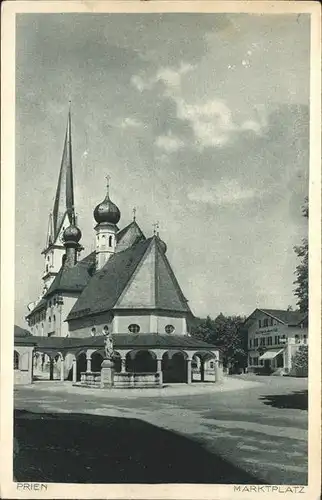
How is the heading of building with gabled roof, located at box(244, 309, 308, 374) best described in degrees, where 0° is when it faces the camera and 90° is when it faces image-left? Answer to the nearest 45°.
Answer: approximately 45°

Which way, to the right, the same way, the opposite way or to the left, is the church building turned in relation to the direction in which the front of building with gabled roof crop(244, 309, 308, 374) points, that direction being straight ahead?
to the right

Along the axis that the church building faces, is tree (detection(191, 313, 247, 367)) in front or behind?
behind

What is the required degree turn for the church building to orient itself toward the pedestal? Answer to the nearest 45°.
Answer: approximately 135° to its left
